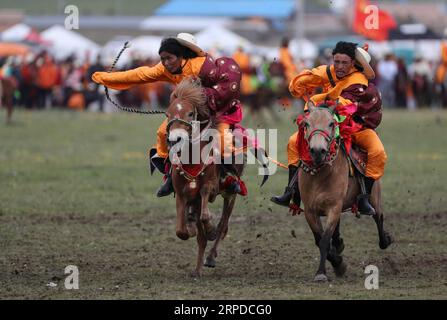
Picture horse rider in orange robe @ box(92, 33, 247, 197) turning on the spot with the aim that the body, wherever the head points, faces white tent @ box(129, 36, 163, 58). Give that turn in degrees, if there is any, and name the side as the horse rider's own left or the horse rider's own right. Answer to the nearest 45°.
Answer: approximately 135° to the horse rider's own right

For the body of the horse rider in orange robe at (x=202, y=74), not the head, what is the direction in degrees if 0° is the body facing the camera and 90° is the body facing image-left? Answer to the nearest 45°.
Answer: approximately 45°

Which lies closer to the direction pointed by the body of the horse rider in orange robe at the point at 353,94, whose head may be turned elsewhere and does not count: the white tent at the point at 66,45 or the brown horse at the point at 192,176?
the brown horse

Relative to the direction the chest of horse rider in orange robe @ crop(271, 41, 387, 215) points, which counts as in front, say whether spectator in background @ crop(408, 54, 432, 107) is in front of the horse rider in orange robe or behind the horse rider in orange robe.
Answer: behind

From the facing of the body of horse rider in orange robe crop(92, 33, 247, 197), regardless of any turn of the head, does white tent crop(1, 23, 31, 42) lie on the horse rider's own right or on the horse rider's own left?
on the horse rider's own right

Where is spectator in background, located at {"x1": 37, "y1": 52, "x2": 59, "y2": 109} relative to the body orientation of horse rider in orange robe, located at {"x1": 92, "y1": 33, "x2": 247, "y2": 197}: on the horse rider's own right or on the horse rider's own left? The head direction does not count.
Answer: on the horse rider's own right

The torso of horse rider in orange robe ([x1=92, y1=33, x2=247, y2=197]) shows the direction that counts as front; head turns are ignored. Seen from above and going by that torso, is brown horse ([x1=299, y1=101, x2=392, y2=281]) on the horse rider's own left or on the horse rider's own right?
on the horse rider's own left

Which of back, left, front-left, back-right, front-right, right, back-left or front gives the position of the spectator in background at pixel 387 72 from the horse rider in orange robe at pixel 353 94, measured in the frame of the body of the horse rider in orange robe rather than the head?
back-right
